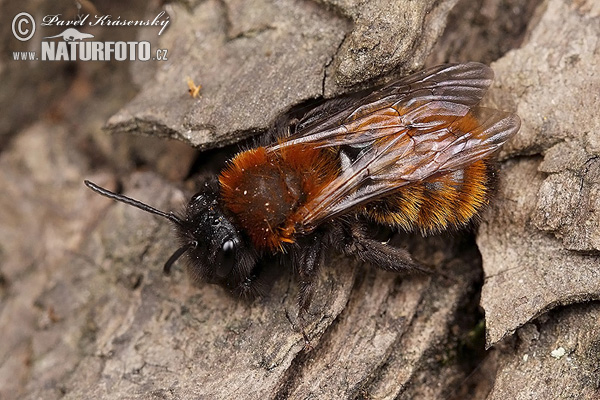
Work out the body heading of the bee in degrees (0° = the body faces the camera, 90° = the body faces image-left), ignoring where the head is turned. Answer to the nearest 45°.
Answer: approximately 45°
